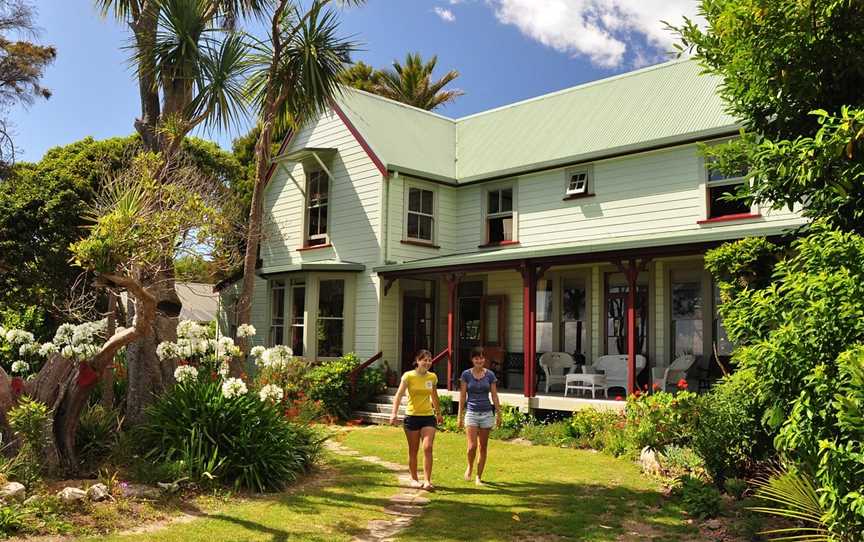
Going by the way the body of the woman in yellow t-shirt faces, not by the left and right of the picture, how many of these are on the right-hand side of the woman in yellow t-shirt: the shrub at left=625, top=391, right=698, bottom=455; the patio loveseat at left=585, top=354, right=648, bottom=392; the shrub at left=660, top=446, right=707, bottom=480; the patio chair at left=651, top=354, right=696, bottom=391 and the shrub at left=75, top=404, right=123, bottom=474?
1

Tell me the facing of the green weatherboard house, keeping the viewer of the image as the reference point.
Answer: facing the viewer and to the left of the viewer

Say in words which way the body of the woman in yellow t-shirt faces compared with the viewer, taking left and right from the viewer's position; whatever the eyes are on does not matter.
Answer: facing the viewer

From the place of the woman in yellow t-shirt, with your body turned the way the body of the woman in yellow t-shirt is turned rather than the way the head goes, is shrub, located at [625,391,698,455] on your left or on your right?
on your left

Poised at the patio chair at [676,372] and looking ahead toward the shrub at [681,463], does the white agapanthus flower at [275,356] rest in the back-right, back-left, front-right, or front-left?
front-right

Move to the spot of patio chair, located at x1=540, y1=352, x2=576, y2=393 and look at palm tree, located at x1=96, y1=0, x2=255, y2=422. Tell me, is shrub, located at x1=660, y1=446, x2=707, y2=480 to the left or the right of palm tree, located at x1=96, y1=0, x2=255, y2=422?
left

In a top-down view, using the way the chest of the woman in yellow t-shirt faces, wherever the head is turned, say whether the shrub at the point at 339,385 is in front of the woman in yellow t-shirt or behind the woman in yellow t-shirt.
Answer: behind

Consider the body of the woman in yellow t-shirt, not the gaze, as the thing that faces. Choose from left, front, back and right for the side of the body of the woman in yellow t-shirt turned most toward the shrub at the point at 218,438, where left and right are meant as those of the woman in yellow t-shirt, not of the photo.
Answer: right

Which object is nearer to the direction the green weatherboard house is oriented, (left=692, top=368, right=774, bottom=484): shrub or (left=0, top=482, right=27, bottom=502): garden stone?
the garden stone

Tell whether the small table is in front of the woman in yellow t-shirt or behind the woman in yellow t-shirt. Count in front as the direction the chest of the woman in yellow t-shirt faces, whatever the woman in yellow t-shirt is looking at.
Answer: behind

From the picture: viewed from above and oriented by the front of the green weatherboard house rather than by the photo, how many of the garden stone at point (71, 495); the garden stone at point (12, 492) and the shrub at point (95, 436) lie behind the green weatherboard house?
0

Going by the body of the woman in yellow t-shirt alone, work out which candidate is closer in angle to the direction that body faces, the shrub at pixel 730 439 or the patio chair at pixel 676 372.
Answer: the shrub

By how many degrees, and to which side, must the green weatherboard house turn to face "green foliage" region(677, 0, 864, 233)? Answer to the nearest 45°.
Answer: approximately 45° to its left

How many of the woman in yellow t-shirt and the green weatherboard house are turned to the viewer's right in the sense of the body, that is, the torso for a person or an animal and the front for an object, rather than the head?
0
